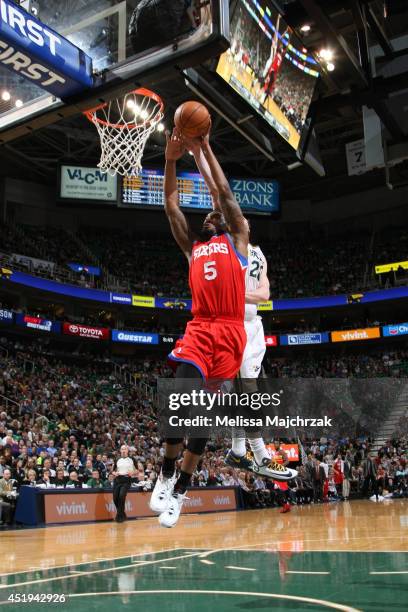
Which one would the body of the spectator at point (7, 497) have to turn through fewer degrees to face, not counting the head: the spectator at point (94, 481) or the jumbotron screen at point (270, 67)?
the jumbotron screen

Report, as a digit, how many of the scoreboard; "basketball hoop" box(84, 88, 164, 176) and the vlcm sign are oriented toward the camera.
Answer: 2

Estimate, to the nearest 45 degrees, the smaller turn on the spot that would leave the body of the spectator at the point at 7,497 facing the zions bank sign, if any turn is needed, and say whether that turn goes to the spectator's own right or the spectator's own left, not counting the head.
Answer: approximately 90° to the spectator's own left

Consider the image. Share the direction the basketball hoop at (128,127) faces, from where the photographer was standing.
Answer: facing away from the viewer and to the right of the viewer

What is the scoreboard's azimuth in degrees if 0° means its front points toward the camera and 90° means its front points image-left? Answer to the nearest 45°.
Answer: approximately 0°

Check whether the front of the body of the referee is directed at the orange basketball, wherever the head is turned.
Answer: yes
